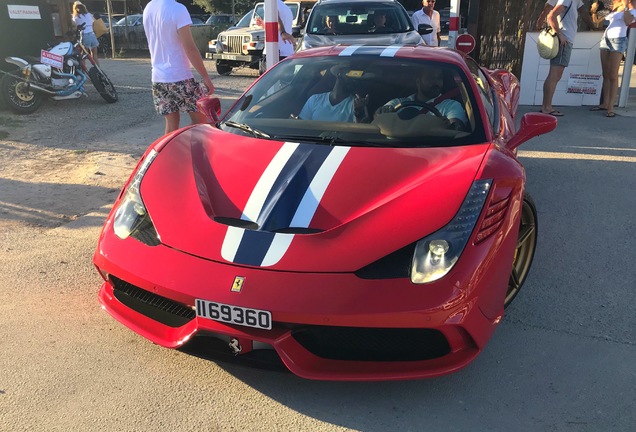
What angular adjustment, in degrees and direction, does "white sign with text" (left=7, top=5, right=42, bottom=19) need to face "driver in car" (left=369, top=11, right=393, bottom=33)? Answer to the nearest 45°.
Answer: approximately 45° to its left

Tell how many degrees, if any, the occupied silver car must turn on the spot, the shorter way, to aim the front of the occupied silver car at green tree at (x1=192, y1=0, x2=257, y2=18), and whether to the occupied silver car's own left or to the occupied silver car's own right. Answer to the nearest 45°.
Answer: approximately 180°

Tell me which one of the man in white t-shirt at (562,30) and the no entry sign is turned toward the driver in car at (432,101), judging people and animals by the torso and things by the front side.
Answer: the no entry sign

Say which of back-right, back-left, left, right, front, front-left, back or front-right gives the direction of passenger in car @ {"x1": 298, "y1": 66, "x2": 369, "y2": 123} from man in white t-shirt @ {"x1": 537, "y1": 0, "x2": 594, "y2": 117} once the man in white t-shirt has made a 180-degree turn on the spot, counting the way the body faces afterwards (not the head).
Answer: left

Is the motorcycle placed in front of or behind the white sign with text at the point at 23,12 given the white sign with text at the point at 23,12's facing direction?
in front

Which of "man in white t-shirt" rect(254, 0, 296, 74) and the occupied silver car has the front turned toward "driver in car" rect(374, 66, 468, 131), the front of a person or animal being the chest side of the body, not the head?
the occupied silver car

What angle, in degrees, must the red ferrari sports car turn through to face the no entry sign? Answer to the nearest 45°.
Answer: approximately 135° to its right

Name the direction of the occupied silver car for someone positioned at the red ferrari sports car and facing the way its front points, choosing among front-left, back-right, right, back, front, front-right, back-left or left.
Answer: back-right

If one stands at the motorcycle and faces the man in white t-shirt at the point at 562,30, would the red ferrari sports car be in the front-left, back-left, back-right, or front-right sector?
front-right

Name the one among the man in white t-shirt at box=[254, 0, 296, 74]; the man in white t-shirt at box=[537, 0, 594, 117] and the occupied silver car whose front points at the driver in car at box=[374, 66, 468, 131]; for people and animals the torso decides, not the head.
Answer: the occupied silver car

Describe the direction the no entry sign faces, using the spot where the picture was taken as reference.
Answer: facing the viewer

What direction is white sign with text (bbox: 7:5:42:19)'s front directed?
toward the camera

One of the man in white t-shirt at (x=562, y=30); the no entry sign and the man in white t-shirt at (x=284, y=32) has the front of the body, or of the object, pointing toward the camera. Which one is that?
the no entry sign

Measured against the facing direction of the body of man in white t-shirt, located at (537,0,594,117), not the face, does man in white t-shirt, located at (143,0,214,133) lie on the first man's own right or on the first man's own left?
on the first man's own right
